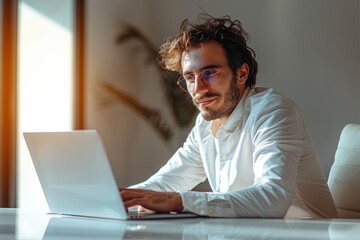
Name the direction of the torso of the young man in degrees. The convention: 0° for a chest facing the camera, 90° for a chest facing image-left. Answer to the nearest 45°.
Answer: approximately 45°

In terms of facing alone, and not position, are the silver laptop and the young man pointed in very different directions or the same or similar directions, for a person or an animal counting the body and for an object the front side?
very different directions

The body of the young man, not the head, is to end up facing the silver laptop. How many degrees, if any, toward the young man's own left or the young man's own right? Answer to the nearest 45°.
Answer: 0° — they already face it

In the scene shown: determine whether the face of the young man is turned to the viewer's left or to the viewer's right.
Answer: to the viewer's left

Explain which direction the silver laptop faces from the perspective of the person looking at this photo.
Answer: facing away from the viewer and to the right of the viewer
